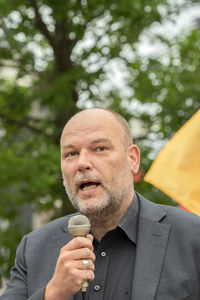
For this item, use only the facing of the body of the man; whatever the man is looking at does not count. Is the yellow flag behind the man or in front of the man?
behind

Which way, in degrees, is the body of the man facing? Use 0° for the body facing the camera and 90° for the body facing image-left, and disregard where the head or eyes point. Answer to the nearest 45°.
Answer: approximately 45°

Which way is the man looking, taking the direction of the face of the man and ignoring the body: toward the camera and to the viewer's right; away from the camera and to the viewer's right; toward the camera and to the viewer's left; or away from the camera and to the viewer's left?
toward the camera and to the viewer's left
